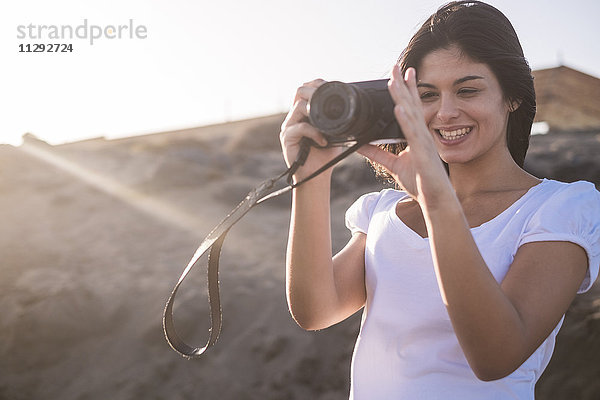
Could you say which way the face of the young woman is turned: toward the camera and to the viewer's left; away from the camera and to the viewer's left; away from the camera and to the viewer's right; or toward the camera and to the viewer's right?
toward the camera and to the viewer's left

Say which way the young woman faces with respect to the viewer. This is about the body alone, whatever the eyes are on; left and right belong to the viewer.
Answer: facing the viewer and to the left of the viewer
